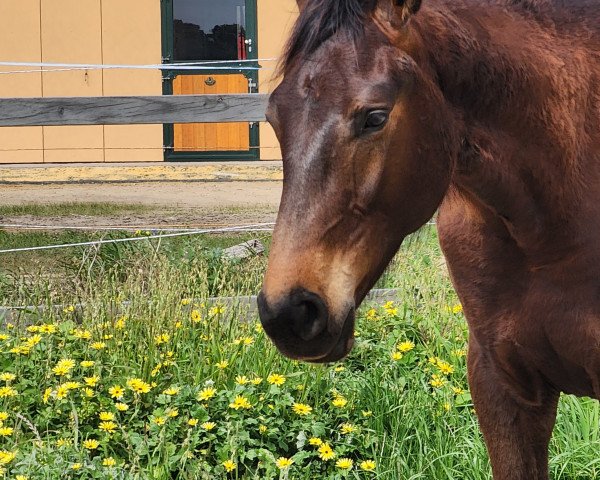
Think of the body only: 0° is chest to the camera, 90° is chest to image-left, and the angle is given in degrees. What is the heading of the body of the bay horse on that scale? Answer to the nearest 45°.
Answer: approximately 45°

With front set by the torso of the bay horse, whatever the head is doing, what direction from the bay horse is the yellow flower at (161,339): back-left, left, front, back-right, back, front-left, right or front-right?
right

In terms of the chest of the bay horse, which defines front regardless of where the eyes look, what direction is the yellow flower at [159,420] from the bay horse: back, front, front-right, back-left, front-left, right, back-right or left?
right

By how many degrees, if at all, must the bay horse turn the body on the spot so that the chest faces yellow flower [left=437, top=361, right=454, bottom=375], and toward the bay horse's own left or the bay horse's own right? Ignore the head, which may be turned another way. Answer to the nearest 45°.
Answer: approximately 135° to the bay horse's own right

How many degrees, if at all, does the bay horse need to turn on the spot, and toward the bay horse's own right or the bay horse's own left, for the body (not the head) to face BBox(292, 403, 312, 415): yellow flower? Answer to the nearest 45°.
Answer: approximately 90° to the bay horse's own right

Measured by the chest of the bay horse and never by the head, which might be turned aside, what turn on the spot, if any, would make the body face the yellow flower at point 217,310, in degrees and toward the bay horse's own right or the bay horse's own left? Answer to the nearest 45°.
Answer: approximately 90° to the bay horse's own right

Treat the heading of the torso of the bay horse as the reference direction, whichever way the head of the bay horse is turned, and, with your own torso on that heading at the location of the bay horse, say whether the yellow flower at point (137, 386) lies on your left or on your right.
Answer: on your right
